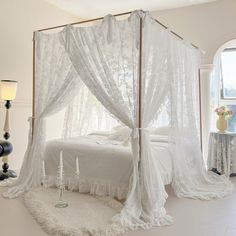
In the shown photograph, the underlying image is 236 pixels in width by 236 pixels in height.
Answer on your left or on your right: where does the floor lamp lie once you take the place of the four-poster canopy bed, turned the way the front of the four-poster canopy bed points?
on your right

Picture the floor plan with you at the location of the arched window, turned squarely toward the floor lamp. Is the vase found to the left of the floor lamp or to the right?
left

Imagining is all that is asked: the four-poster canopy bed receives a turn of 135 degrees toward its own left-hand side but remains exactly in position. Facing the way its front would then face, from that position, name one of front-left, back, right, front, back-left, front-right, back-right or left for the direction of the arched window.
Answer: front-left

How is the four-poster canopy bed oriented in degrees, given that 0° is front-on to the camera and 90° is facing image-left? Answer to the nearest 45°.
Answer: approximately 45°
